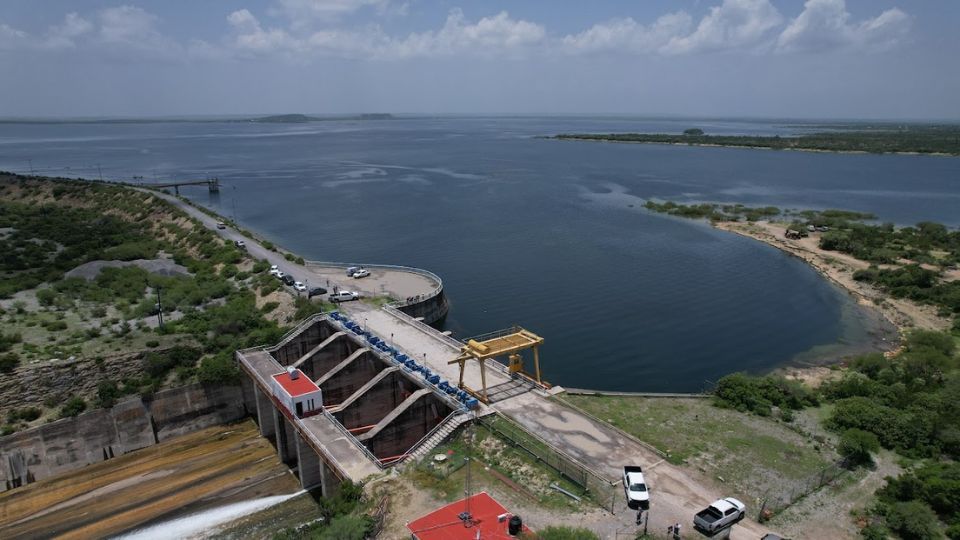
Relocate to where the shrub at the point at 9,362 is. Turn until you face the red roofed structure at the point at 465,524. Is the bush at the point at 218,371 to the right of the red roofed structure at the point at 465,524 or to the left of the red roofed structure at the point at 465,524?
left

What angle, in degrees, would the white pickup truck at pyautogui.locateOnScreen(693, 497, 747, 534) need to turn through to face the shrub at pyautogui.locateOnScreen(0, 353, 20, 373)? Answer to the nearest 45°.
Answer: approximately 135° to its left

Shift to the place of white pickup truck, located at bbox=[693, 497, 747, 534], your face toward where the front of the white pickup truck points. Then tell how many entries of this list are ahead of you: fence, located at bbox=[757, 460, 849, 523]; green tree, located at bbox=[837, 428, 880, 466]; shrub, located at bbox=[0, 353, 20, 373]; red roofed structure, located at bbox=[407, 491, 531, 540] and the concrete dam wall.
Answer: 2

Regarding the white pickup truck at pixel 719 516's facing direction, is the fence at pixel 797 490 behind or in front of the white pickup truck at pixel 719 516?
in front

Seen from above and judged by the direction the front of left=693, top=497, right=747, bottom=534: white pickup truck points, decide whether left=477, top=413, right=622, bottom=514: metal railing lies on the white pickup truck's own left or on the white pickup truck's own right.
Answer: on the white pickup truck's own left

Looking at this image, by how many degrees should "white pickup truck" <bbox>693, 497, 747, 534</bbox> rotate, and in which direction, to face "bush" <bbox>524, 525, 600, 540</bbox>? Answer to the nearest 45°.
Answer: approximately 180°

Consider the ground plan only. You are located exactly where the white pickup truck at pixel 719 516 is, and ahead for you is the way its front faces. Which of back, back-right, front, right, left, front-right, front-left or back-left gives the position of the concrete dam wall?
back-left

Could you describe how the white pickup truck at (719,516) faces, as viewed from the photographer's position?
facing away from the viewer and to the right of the viewer

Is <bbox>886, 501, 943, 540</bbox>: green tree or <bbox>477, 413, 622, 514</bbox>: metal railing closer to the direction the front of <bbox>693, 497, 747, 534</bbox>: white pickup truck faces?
the green tree

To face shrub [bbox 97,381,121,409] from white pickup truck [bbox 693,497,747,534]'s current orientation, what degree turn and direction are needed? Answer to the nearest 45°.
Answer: approximately 135° to its left

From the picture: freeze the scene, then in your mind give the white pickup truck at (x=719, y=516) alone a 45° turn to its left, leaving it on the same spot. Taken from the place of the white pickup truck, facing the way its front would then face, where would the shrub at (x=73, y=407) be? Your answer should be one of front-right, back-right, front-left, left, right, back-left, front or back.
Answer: left

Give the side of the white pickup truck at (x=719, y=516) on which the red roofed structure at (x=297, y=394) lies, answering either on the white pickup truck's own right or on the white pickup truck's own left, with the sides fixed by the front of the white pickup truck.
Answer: on the white pickup truck's own left
